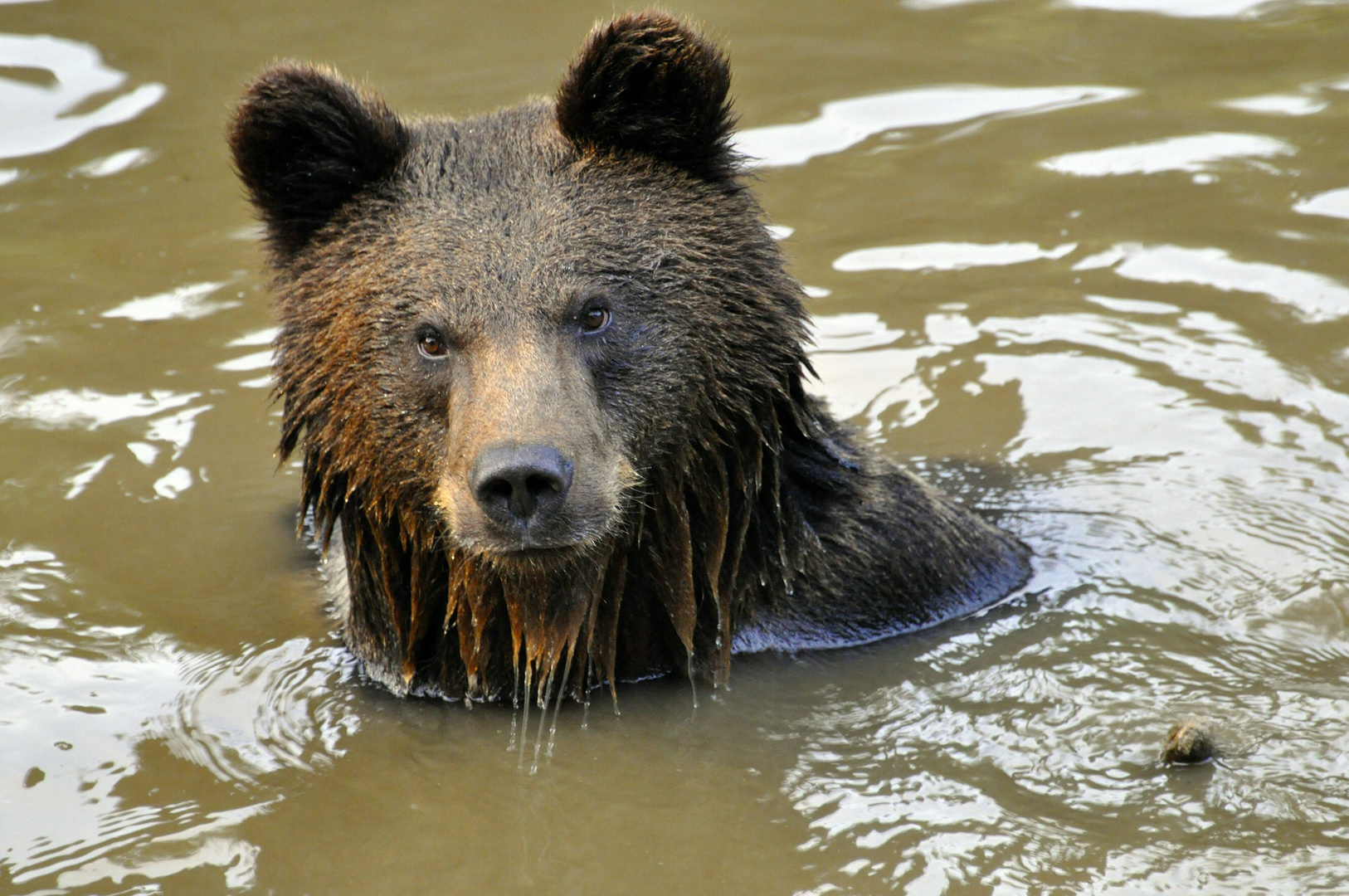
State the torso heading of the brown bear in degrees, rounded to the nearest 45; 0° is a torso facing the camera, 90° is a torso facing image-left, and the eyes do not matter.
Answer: approximately 45°
